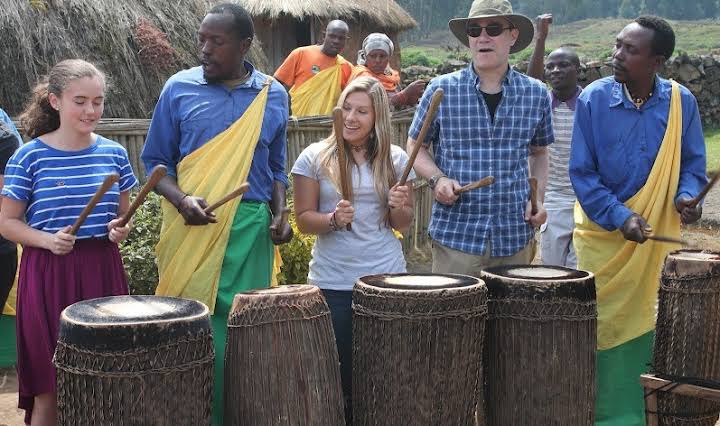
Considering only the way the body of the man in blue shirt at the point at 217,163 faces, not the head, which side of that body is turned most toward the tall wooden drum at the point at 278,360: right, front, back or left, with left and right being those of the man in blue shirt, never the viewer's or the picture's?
front

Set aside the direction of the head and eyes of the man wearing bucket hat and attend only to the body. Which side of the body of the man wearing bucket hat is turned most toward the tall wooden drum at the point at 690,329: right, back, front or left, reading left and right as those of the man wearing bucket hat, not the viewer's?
left

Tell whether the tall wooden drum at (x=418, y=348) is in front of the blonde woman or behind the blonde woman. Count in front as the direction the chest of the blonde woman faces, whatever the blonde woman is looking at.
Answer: in front

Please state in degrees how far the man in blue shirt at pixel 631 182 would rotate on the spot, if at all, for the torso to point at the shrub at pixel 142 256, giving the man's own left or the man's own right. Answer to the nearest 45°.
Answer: approximately 90° to the man's own right

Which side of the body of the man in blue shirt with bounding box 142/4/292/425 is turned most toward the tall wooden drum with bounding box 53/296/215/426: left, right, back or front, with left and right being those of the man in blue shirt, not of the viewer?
front

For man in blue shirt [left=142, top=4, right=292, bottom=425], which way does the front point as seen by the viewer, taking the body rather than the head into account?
toward the camera

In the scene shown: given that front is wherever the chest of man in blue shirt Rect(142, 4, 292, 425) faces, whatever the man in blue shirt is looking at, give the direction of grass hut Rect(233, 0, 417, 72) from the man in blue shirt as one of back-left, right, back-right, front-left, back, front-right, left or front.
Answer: back

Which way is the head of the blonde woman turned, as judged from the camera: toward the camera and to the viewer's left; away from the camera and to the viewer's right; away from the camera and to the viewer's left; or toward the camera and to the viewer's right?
toward the camera and to the viewer's left

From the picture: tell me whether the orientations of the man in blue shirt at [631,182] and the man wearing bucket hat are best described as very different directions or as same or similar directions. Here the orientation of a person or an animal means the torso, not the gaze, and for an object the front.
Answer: same or similar directions

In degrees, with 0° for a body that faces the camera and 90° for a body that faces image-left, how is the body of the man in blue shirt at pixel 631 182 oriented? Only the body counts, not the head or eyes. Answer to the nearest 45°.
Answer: approximately 0°

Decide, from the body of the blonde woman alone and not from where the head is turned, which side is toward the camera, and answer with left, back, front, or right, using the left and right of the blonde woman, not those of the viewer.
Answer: front

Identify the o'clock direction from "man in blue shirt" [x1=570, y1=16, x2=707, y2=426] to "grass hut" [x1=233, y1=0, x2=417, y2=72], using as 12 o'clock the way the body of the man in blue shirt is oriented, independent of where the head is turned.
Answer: The grass hut is roughly at 5 o'clock from the man in blue shirt.

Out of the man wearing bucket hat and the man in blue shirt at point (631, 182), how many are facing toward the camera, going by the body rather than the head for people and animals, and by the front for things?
2

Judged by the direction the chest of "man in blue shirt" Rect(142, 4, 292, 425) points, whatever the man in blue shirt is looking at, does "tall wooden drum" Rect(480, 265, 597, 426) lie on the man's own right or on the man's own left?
on the man's own left

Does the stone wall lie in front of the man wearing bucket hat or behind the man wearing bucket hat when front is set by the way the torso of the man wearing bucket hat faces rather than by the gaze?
behind
